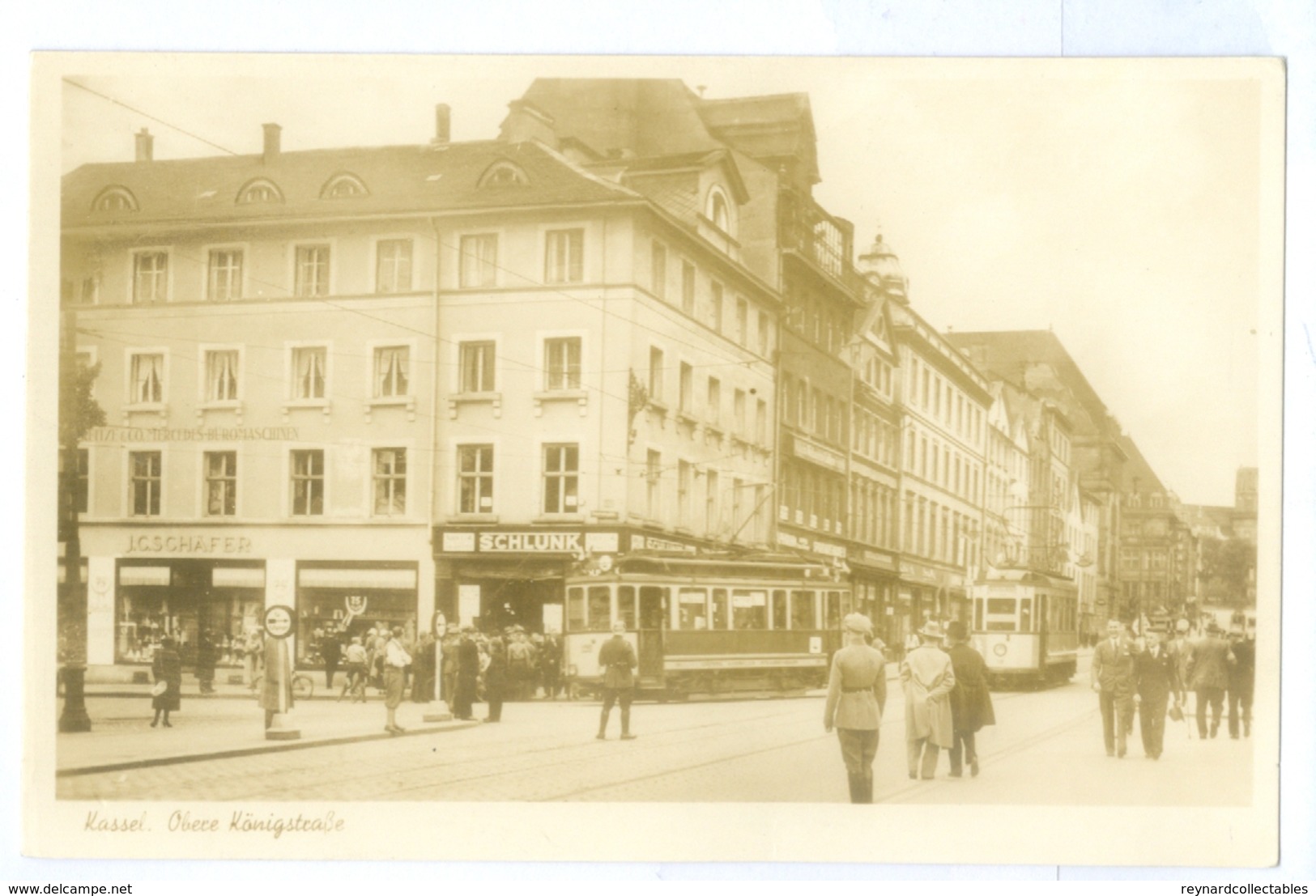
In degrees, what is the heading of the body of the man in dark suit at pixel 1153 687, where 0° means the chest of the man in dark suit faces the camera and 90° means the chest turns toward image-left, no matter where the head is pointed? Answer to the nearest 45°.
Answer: approximately 0°

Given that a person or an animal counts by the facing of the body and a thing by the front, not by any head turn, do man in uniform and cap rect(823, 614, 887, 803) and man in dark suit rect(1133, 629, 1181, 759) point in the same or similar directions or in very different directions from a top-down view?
very different directions

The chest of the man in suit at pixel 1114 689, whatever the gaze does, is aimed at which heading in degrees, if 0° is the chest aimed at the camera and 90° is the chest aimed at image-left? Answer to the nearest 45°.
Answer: approximately 0°

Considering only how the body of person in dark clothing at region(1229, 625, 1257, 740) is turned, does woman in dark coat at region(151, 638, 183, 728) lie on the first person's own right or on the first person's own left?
on the first person's own left

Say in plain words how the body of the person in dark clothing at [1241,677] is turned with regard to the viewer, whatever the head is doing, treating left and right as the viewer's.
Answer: facing away from the viewer

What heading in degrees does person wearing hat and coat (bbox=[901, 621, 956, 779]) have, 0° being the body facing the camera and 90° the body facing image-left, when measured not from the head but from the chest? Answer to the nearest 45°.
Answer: approximately 180°

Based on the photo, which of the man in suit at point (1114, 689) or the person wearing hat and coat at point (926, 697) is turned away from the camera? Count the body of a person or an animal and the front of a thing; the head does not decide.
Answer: the person wearing hat and coat
